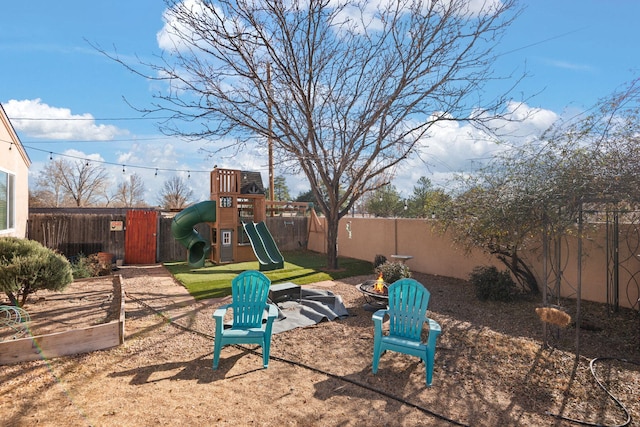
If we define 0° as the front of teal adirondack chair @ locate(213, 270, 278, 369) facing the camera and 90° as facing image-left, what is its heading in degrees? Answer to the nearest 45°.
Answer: approximately 0°

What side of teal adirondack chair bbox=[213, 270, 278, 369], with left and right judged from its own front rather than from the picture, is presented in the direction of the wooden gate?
back

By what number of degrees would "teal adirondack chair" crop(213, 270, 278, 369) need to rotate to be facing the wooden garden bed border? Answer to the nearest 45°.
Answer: approximately 90° to its right

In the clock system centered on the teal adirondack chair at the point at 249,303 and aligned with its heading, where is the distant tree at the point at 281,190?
The distant tree is roughly at 6 o'clock from the teal adirondack chair.

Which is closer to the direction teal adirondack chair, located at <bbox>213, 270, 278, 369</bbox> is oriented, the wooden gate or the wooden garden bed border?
the wooden garden bed border

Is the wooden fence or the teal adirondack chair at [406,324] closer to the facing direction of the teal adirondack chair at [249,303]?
the teal adirondack chair

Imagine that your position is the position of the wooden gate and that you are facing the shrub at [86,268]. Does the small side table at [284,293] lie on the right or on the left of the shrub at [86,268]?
left

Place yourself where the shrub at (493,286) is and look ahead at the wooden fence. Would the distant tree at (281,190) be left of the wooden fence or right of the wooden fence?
right

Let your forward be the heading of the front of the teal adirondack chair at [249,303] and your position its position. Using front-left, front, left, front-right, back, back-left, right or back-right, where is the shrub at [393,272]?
back-left

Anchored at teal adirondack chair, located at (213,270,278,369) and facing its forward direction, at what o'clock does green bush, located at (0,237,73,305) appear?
The green bush is roughly at 4 o'clock from the teal adirondack chair.

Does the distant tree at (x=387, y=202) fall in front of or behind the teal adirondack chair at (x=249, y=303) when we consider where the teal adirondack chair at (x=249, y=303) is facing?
behind

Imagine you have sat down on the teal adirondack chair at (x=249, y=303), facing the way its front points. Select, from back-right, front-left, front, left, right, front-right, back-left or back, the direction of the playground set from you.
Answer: back

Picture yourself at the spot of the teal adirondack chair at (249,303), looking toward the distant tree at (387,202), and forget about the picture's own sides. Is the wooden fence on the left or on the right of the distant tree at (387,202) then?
left
